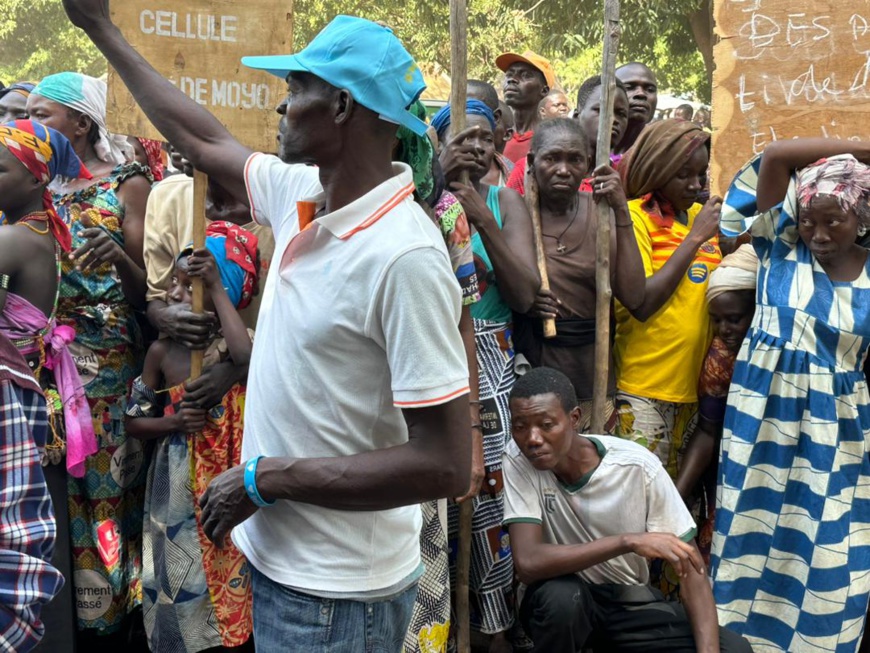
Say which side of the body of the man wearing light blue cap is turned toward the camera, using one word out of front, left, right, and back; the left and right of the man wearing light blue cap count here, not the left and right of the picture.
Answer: left

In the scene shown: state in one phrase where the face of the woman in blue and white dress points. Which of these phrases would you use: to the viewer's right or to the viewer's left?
to the viewer's left

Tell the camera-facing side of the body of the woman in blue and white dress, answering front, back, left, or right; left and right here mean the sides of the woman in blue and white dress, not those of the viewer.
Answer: front

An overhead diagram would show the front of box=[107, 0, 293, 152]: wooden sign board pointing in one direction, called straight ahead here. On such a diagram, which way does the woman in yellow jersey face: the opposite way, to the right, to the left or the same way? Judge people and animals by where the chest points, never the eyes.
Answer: the same way

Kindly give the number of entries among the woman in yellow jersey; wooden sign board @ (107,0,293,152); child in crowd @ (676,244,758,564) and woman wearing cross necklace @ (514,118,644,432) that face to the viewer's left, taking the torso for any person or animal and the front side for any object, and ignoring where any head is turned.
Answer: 0

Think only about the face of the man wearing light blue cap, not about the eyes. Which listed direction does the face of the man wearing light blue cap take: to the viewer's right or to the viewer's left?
to the viewer's left

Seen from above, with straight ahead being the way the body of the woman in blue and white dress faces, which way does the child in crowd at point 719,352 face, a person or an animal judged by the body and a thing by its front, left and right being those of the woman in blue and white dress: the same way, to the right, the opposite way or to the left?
the same way

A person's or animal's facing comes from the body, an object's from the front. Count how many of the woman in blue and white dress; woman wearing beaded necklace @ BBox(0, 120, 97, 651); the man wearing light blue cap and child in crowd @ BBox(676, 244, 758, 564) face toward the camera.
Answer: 2

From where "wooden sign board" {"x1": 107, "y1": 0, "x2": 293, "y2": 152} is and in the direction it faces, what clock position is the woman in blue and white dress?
The woman in blue and white dress is roughly at 9 o'clock from the wooden sign board.

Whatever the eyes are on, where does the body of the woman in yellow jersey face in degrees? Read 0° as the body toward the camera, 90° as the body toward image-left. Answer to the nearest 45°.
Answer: approximately 315°

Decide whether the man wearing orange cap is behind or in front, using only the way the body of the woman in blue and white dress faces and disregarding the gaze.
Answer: behind

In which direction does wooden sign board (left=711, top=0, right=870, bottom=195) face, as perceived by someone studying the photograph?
facing the viewer
